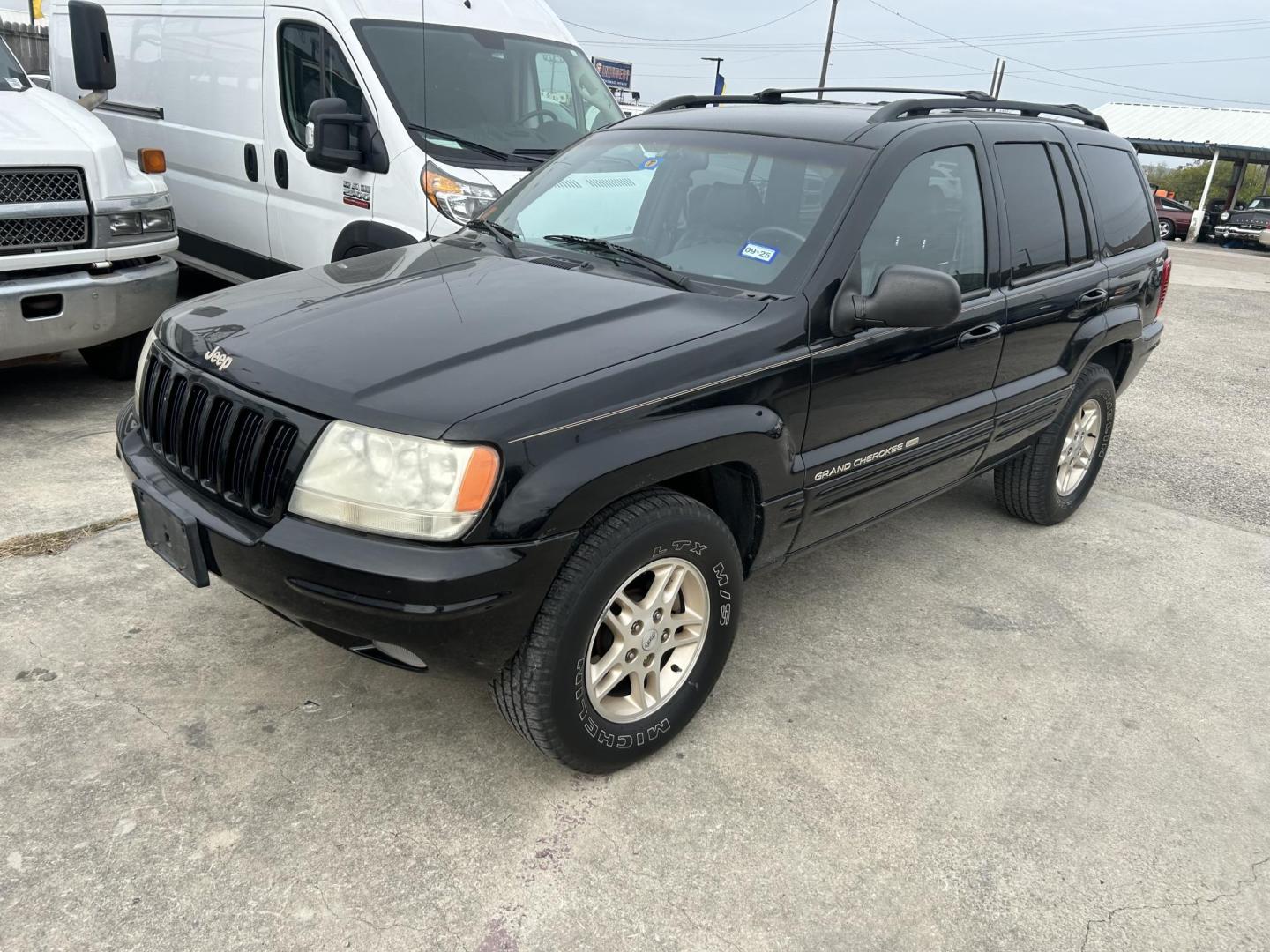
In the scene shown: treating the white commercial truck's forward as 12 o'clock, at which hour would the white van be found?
The white van is roughly at 8 o'clock from the white commercial truck.

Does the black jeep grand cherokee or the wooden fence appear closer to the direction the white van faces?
the black jeep grand cherokee

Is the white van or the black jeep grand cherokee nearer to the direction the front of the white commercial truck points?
the black jeep grand cherokee

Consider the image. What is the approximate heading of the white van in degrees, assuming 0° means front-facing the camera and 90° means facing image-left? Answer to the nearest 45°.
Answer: approximately 315°

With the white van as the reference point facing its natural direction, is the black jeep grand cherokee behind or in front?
in front

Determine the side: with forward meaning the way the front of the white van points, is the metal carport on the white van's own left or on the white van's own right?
on the white van's own left

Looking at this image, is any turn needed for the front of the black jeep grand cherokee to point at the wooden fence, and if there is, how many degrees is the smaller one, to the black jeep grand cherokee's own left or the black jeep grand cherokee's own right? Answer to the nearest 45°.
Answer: approximately 90° to the black jeep grand cherokee's own right

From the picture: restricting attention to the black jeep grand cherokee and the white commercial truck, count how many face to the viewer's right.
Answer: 0

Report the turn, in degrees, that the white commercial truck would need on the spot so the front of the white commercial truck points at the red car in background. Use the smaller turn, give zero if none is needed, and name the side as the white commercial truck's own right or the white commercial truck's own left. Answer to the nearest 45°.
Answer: approximately 135° to the white commercial truck's own left

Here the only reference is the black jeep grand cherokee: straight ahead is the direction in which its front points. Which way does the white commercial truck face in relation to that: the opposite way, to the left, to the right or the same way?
to the left

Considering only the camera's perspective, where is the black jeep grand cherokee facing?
facing the viewer and to the left of the viewer

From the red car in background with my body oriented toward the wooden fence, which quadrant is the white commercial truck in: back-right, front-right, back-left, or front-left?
front-left

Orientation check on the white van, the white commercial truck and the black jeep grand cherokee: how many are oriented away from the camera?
0

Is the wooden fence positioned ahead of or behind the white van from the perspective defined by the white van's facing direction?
behind

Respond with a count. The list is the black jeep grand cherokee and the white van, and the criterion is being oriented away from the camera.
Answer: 0

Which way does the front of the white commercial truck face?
toward the camera
